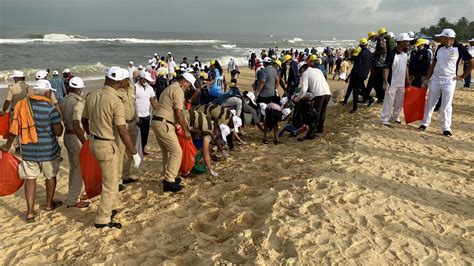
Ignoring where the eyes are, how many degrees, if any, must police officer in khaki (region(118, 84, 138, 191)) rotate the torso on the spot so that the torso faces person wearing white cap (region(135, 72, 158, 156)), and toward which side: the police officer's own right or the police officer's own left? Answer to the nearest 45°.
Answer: approximately 90° to the police officer's own left

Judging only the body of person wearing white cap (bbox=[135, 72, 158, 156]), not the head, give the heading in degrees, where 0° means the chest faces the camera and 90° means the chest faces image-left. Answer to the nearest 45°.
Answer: approximately 315°

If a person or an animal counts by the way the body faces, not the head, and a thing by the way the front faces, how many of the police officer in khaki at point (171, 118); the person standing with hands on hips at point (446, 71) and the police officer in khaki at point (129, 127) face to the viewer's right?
2

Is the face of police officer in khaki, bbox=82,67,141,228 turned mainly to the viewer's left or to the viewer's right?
to the viewer's right

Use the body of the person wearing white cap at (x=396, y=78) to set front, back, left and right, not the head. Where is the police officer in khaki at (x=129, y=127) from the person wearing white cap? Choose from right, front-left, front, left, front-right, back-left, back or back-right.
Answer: right

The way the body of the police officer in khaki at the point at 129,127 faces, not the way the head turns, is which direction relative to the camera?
to the viewer's right
